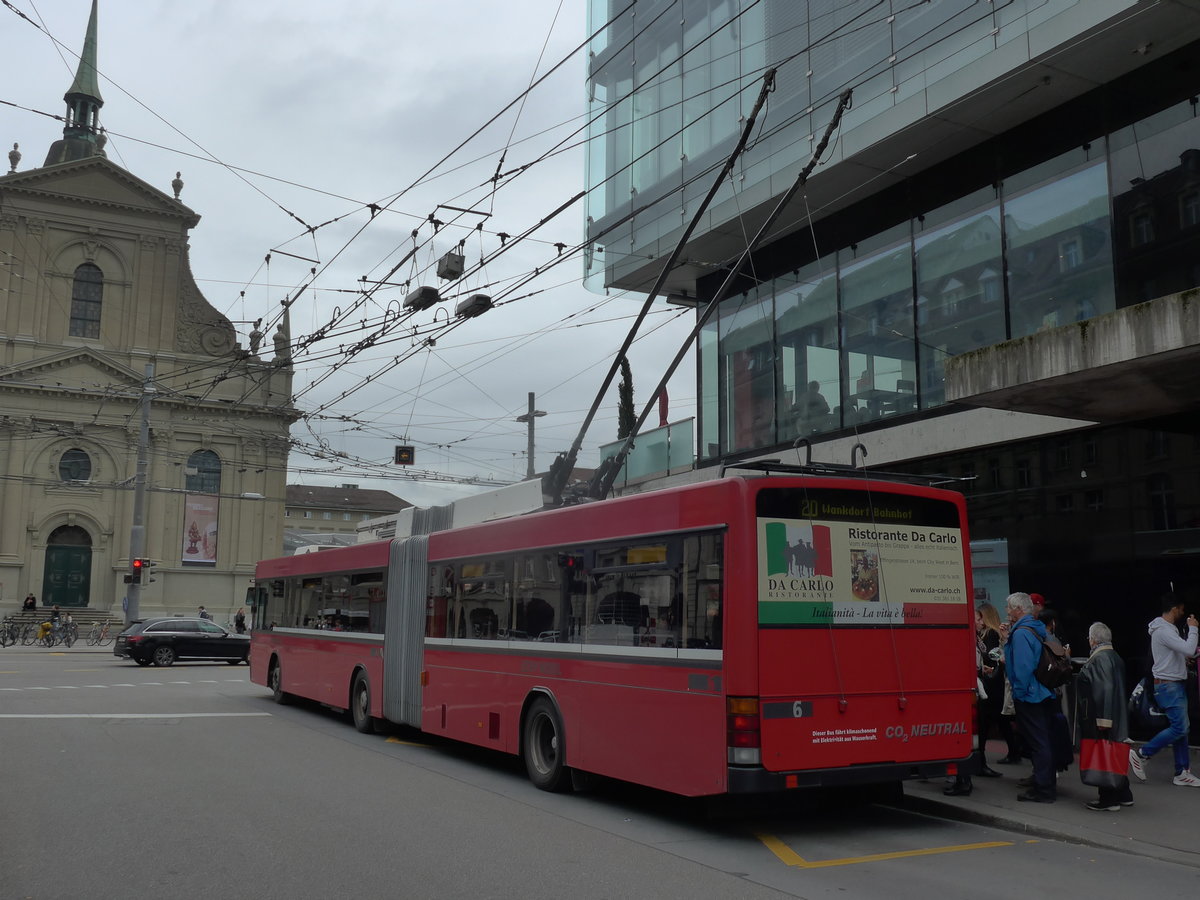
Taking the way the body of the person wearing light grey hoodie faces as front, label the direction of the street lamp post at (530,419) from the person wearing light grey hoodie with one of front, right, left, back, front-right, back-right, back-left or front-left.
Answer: back-left

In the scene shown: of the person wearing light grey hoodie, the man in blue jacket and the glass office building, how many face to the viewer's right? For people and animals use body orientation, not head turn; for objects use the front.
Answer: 1

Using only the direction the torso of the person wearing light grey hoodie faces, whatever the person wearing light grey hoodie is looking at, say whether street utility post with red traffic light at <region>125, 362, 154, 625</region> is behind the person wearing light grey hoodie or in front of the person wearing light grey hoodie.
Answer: behind

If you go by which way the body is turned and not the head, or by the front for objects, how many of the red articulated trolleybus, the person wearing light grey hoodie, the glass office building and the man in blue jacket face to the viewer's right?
1

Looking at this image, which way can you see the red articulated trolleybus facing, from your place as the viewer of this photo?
facing away from the viewer and to the left of the viewer

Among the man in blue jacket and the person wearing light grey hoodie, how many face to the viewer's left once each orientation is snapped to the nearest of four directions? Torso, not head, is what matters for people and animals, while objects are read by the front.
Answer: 1

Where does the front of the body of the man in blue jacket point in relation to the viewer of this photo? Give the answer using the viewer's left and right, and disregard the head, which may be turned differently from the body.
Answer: facing to the left of the viewer

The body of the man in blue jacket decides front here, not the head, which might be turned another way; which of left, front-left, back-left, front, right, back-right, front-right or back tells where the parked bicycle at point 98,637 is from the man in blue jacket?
front-right

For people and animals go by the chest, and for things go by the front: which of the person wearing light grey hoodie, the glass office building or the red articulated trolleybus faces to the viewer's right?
the person wearing light grey hoodie

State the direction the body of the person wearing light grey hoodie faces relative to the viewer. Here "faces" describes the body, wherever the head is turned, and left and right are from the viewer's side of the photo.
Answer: facing to the right of the viewer

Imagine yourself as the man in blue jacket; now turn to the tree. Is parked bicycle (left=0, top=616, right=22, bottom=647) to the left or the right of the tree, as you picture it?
left

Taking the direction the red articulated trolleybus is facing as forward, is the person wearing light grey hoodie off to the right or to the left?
on its right

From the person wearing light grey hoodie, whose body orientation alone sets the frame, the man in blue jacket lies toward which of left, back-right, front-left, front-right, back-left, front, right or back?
back-right

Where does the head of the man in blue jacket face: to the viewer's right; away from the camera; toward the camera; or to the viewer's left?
to the viewer's left

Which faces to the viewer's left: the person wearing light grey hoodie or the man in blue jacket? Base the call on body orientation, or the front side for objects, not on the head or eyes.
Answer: the man in blue jacket
